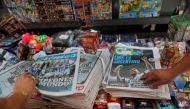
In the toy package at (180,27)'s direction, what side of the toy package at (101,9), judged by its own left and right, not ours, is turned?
left

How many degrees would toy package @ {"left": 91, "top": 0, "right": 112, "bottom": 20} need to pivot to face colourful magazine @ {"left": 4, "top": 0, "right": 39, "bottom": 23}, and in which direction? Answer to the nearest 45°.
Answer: approximately 90° to its right

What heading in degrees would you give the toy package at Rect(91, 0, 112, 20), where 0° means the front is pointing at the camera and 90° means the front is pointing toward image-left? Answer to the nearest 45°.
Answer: approximately 0°

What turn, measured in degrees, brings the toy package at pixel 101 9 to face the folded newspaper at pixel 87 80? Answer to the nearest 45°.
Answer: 0° — it already faces it

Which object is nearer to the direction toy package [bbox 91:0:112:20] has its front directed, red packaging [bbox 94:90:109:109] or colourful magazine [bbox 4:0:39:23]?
the red packaging

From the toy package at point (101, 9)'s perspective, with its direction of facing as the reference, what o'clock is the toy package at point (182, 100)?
the toy package at point (182, 100) is roughly at 11 o'clock from the toy package at point (101, 9).
